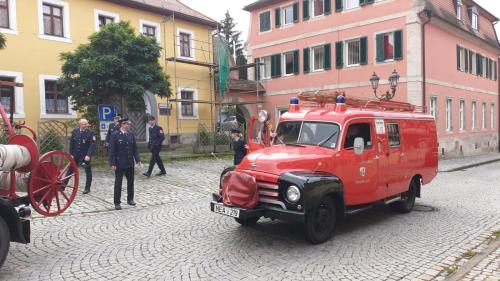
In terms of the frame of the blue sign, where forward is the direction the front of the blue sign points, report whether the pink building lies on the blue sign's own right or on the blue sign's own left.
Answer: on the blue sign's own left

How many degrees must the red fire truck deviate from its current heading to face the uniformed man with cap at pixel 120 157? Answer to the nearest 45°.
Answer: approximately 45° to its right

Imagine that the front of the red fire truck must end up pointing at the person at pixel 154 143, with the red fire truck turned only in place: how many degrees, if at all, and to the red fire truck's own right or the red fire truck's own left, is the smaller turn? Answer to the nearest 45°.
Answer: approximately 90° to the red fire truck's own right

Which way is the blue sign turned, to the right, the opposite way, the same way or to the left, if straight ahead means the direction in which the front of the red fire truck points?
to the left

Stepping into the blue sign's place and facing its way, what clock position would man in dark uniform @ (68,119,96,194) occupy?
The man in dark uniform is roughly at 12 o'clock from the blue sign.

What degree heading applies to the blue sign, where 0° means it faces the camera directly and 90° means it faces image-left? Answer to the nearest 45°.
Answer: approximately 0°

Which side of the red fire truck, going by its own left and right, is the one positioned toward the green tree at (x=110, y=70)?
right

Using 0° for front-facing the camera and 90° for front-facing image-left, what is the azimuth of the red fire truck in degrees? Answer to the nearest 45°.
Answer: approximately 45°

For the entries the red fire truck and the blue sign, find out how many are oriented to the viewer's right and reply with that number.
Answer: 0

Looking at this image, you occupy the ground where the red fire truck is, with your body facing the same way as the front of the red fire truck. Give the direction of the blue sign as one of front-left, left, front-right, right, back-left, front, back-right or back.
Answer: right

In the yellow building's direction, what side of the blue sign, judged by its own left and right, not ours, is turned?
back

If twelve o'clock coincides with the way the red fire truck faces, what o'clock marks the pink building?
The pink building is roughly at 5 o'clock from the red fire truck.
